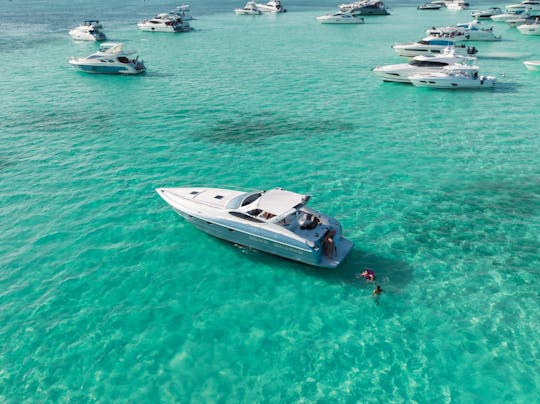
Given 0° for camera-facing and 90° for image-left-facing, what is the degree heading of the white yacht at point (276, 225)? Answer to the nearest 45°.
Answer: approximately 135°

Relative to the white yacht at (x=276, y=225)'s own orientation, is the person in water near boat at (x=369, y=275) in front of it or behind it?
behind
